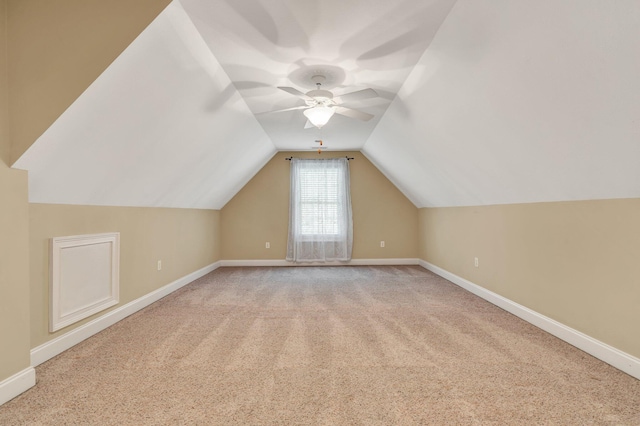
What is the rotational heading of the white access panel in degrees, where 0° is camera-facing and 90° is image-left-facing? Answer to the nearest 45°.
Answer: approximately 315°

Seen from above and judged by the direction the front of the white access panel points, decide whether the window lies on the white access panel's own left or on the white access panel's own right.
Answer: on the white access panel's own left

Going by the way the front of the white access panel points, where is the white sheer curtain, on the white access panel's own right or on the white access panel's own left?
on the white access panel's own left
